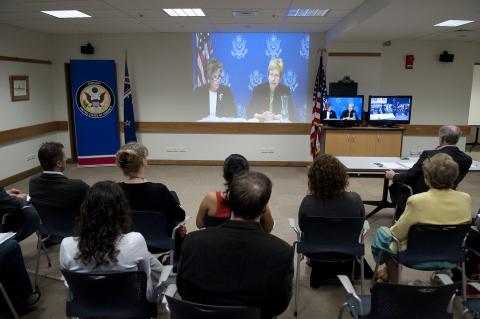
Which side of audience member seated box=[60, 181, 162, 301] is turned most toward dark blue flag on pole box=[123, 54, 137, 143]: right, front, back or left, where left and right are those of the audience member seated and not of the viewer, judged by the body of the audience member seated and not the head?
front

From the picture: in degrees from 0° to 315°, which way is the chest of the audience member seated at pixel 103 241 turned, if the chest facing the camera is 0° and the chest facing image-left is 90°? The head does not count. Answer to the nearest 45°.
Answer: approximately 180°

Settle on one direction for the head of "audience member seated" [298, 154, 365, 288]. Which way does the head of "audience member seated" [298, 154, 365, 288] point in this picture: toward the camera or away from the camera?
away from the camera

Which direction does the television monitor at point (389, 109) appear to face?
toward the camera

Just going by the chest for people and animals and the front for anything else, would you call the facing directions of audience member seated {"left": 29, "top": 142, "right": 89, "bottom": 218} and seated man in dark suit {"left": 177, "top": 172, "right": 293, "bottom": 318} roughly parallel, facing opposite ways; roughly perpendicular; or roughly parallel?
roughly parallel

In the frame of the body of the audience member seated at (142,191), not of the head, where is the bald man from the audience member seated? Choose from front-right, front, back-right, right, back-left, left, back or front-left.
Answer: front-right

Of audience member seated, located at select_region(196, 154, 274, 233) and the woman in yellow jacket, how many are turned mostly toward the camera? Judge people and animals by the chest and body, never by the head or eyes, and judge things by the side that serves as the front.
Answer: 0

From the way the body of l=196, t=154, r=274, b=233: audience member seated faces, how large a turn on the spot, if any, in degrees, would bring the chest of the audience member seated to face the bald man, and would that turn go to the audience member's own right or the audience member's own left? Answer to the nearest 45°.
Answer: approximately 45° to the audience member's own right

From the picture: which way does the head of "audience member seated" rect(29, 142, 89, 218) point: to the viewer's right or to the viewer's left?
to the viewer's right

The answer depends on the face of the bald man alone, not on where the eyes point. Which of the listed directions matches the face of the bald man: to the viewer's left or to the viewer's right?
to the viewer's left

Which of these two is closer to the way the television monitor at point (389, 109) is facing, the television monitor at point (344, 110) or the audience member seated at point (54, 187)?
the audience member seated

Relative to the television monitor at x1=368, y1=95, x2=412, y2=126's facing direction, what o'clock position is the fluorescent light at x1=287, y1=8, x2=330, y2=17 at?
The fluorescent light is roughly at 1 o'clock from the television monitor.

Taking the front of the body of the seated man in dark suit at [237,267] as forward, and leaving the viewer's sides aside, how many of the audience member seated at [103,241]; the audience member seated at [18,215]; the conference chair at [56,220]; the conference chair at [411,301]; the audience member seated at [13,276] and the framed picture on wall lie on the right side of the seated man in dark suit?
1

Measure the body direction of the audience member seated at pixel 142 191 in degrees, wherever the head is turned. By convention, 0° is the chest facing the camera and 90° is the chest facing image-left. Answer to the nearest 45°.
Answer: approximately 225°

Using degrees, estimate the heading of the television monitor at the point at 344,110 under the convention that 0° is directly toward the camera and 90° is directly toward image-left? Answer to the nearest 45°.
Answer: approximately 0°

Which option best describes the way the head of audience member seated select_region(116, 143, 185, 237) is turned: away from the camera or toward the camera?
away from the camera

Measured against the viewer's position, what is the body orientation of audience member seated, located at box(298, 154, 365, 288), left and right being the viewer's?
facing away from the viewer

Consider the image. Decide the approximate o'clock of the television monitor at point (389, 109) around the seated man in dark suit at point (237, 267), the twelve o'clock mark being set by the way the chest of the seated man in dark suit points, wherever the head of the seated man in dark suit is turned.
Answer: The television monitor is roughly at 1 o'clock from the seated man in dark suit.

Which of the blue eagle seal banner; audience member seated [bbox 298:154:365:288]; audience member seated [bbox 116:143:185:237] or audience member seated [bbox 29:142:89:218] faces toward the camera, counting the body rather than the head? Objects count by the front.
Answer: the blue eagle seal banner

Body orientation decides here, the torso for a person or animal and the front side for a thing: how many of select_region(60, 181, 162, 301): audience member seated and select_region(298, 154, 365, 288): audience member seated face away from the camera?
2
